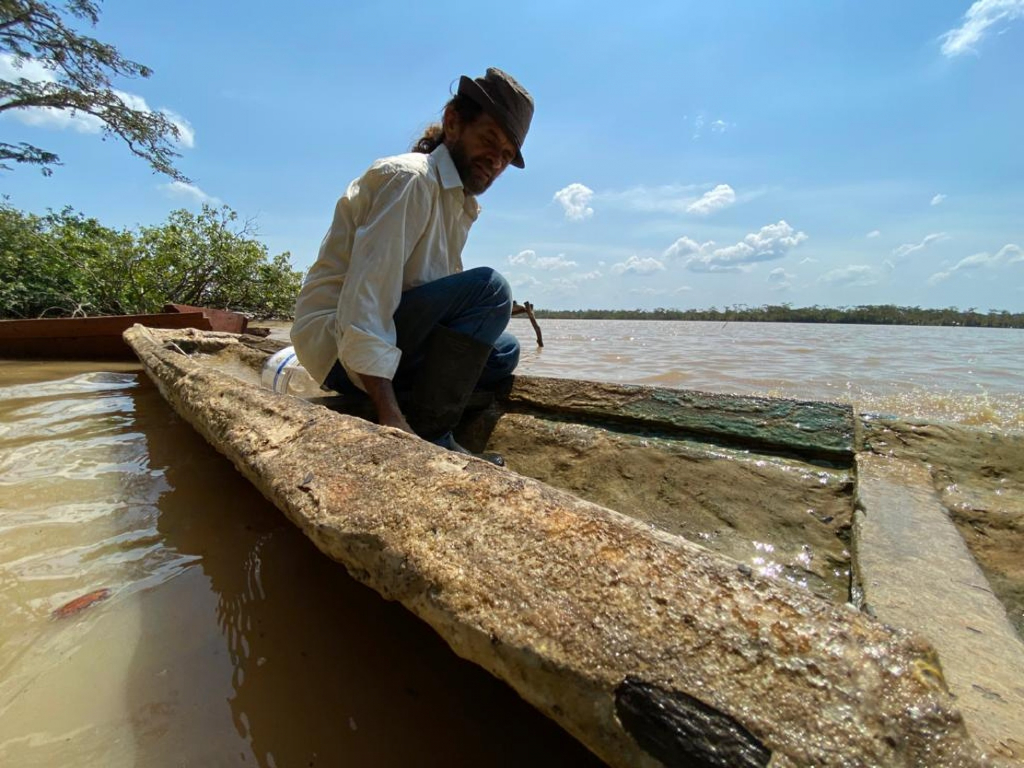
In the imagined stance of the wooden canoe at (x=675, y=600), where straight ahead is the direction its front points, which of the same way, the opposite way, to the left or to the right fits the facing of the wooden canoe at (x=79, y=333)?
to the right

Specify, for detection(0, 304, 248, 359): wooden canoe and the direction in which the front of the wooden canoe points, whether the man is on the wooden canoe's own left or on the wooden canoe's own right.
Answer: on the wooden canoe's own right

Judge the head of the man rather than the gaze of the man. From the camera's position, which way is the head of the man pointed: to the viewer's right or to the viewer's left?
to the viewer's right

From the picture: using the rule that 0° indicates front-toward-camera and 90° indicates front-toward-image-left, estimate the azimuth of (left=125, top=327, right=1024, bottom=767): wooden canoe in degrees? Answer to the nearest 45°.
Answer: approximately 135°

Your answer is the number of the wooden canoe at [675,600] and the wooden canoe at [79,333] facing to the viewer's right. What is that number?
1

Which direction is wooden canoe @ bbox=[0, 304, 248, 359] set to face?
to the viewer's right

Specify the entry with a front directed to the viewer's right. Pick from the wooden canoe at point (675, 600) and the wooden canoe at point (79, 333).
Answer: the wooden canoe at point (79, 333)
